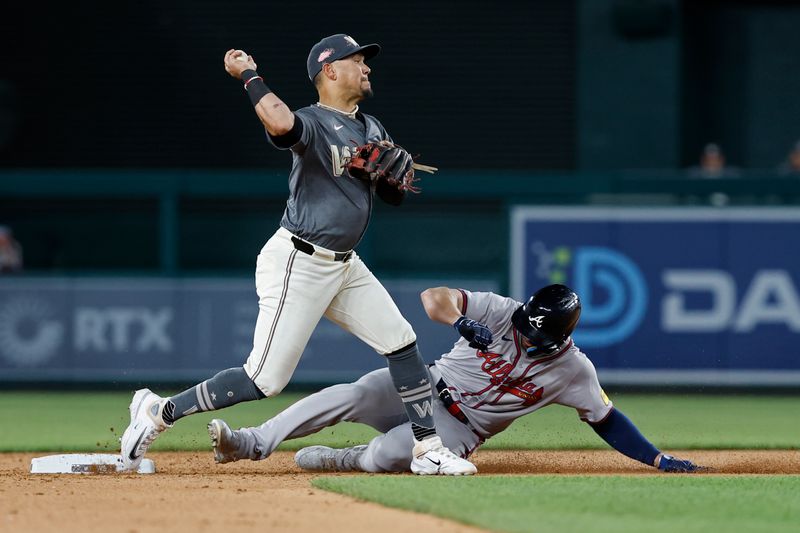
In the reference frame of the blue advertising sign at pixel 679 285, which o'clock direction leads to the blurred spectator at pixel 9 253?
The blurred spectator is roughly at 3 o'clock from the blue advertising sign.

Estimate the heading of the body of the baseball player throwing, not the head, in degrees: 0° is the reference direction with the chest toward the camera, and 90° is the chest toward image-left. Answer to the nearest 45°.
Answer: approximately 315°

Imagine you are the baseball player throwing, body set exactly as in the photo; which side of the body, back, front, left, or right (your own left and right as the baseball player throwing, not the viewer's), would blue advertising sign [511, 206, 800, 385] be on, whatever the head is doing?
left

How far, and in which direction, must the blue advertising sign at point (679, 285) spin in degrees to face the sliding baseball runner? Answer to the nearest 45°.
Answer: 0° — it already faces them

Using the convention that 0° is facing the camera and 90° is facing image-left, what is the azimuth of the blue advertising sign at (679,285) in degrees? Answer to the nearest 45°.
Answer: approximately 0°

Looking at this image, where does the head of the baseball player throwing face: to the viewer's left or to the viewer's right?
to the viewer's right

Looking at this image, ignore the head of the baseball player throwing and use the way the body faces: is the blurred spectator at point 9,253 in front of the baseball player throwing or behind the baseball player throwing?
behind
